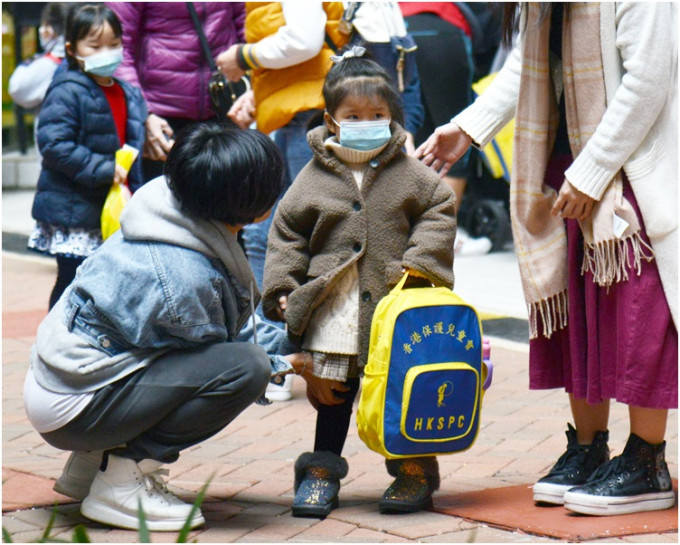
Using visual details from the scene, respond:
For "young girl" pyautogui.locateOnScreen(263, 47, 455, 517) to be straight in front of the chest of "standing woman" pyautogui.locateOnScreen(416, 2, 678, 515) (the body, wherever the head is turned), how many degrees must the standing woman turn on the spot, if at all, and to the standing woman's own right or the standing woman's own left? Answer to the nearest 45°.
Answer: approximately 45° to the standing woman's own right

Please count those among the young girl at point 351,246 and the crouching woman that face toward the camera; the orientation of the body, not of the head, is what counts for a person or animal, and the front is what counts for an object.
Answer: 1

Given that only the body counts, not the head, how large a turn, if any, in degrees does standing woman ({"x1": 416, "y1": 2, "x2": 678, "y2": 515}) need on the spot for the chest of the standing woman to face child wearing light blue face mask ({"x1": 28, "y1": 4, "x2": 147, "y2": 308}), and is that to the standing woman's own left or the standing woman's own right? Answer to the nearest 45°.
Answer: approximately 90° to the standing woman's own right

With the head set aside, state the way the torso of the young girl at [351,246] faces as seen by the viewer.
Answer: toward the camera

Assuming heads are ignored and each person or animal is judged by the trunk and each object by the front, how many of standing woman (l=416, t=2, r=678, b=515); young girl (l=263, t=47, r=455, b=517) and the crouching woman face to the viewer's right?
1

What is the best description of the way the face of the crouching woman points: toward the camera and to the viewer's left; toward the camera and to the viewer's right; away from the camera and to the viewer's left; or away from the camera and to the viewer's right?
away from the camera and to the viewer's right

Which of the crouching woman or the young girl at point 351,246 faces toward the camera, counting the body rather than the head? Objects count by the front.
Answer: the young girl

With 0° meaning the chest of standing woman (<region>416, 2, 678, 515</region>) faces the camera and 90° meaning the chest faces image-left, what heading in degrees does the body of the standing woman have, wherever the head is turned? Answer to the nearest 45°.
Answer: approximately 45°

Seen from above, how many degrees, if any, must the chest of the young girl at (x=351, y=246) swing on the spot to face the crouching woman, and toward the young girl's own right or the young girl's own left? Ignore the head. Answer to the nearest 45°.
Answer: approximately 45° to the young girl's own right

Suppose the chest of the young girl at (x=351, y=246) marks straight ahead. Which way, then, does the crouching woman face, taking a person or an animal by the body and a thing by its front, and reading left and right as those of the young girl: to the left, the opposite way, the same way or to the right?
to the left

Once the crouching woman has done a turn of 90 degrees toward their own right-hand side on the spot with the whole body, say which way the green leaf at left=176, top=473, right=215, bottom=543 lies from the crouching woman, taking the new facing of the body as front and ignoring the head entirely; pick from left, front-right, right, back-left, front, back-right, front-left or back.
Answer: front

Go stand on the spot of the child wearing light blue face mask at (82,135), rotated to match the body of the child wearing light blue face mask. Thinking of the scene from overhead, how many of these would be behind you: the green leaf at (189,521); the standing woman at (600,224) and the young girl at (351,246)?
0

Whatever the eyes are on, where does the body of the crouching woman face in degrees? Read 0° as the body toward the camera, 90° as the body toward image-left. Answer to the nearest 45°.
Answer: approximately 270°

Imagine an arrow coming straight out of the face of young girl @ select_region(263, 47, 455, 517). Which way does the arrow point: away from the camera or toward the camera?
toward the camera

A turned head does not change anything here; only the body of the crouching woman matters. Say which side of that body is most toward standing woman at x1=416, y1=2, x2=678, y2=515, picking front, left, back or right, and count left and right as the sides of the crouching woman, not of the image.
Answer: front

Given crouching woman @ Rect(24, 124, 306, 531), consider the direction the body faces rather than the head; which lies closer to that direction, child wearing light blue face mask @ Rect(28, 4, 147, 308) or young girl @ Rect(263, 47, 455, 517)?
the young girl

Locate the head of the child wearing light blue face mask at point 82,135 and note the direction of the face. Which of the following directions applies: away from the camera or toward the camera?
toward the camera
